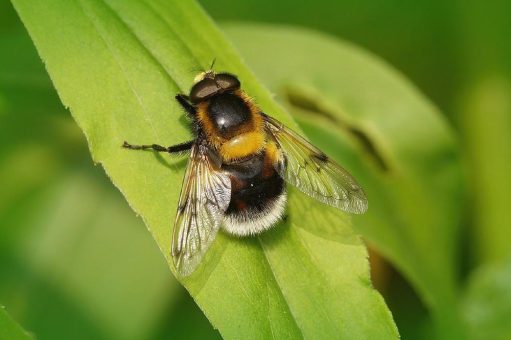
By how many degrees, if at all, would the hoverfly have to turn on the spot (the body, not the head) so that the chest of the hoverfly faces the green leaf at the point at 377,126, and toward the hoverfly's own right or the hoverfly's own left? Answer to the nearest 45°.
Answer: approximately 45° to the hoverfly's own right

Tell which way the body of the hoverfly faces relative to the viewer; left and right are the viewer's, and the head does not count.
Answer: facing away from the viewer
